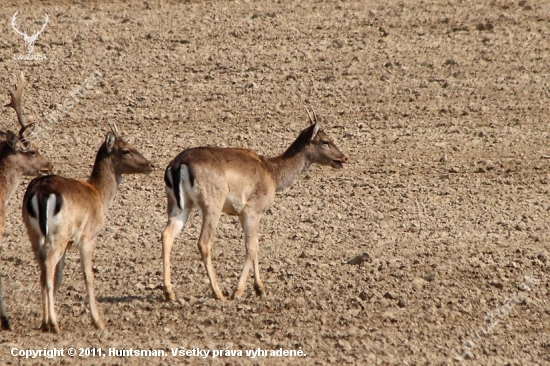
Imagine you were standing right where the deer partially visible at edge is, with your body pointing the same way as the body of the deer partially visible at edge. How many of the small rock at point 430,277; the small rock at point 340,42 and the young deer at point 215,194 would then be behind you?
0

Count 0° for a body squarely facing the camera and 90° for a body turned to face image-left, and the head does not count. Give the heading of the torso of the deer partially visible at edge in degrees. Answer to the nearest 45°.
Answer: approximately 270°

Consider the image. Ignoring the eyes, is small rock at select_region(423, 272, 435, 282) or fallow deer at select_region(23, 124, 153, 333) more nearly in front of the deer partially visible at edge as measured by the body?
the small rock

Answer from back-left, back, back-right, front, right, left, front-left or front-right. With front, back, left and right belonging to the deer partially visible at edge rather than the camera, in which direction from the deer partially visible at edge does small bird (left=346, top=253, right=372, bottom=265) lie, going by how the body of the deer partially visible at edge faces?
front

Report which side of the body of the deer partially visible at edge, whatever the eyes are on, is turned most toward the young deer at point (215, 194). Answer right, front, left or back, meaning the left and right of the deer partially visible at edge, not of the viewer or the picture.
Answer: front

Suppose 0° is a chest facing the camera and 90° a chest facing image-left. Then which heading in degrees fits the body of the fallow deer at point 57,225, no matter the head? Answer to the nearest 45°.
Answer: approximately 225°

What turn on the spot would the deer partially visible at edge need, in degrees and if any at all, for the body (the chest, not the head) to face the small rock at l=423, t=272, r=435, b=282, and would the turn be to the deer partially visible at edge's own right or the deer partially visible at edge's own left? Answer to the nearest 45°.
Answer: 0° — it already faces it

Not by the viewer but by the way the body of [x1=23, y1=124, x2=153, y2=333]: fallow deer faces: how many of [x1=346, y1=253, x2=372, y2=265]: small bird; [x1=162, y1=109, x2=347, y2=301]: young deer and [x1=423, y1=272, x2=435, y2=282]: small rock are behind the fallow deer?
0

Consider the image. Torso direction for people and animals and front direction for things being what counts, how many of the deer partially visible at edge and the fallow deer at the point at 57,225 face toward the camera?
0

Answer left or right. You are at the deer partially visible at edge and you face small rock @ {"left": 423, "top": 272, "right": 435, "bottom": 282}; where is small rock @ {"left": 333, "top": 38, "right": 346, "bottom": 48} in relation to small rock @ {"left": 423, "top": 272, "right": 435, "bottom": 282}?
left

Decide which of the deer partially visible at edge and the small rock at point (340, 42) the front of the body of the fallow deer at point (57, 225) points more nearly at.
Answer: the small rock

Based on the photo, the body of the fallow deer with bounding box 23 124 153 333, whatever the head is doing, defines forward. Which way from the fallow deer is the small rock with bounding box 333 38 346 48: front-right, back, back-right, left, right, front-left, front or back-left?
front
